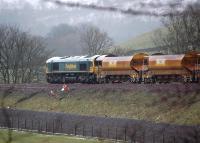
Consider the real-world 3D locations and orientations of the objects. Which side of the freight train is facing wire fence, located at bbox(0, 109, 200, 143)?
left

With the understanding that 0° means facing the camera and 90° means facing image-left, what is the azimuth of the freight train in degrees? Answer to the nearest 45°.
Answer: approximately 90°
